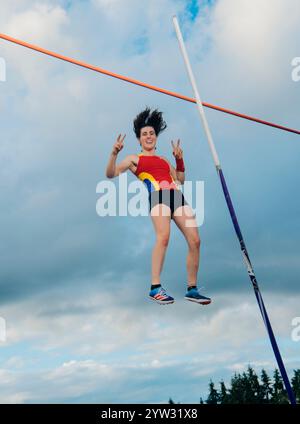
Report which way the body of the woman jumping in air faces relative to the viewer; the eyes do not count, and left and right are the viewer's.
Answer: facing the viewer and to the right of the viewer

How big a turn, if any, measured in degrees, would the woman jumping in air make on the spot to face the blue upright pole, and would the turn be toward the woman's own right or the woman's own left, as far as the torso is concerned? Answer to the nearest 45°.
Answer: approximately 45° to the woman's own left
